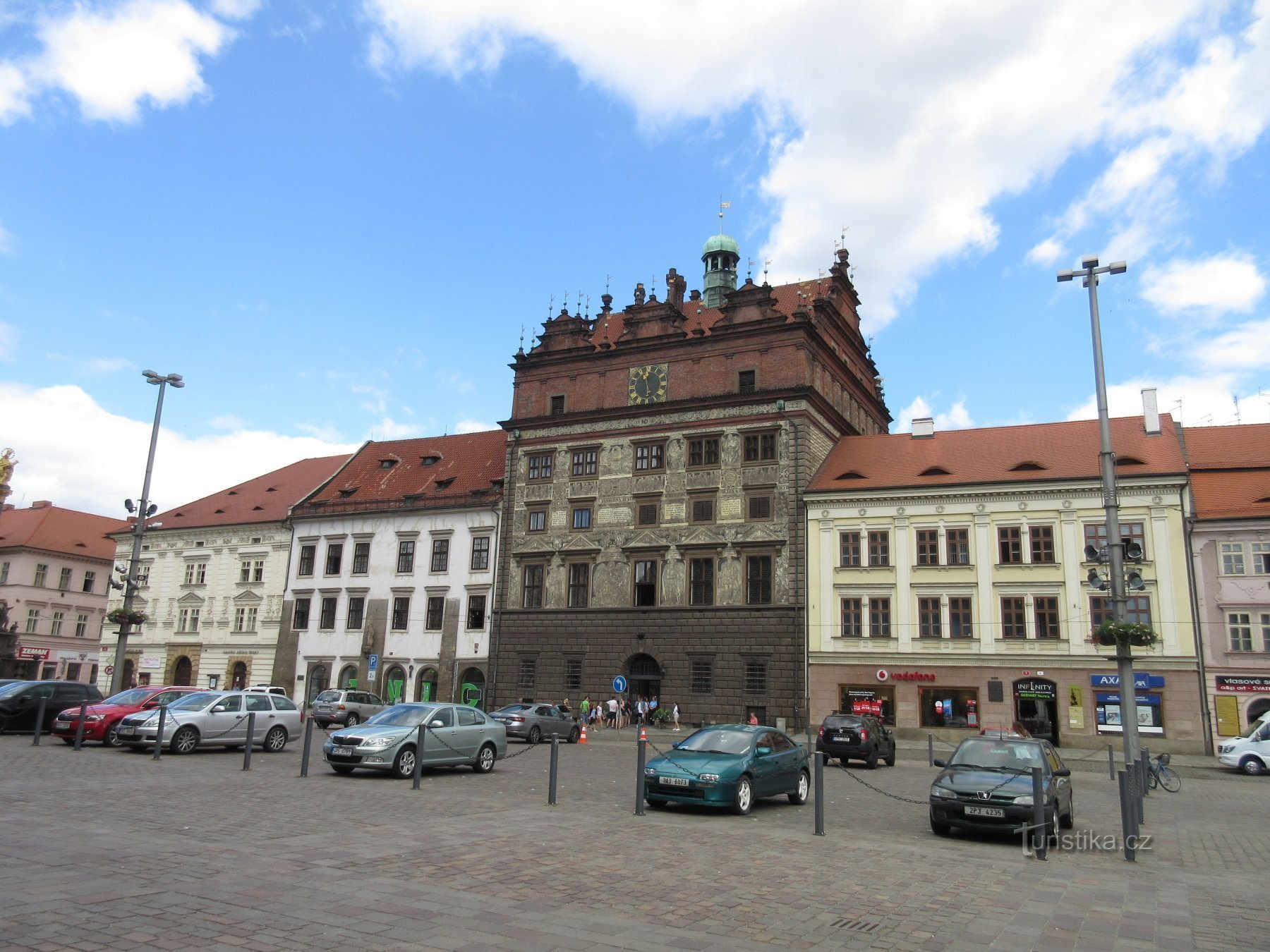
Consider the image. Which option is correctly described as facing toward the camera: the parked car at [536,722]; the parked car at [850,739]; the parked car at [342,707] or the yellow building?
the yellow building

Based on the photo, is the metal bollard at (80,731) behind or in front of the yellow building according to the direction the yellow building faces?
in front

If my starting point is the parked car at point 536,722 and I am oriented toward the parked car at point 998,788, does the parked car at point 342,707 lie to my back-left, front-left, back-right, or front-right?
back-right

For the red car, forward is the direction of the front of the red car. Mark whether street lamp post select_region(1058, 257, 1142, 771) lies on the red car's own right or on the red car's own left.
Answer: on the red car's own left

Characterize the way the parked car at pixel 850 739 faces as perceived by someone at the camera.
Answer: facing away from the viewer and to the right of the viewer

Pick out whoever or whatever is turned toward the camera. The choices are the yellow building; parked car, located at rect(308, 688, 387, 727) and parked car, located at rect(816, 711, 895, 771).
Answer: the yellow building

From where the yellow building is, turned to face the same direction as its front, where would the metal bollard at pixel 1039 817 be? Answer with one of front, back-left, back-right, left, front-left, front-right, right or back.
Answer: front

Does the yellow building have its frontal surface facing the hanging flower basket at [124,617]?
no

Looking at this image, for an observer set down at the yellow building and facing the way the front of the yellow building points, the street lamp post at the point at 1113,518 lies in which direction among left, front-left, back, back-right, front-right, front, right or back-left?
front

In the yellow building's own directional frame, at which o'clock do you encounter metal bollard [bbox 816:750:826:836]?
The metal bollard is roughly at 12 o'clock from the yellow building.

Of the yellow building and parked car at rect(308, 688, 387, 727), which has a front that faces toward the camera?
the yellow building

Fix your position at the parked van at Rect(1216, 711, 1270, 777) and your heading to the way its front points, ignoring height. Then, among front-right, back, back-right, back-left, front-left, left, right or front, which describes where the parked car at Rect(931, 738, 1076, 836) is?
front-left

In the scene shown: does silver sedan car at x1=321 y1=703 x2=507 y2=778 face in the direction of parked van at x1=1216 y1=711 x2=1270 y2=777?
no
